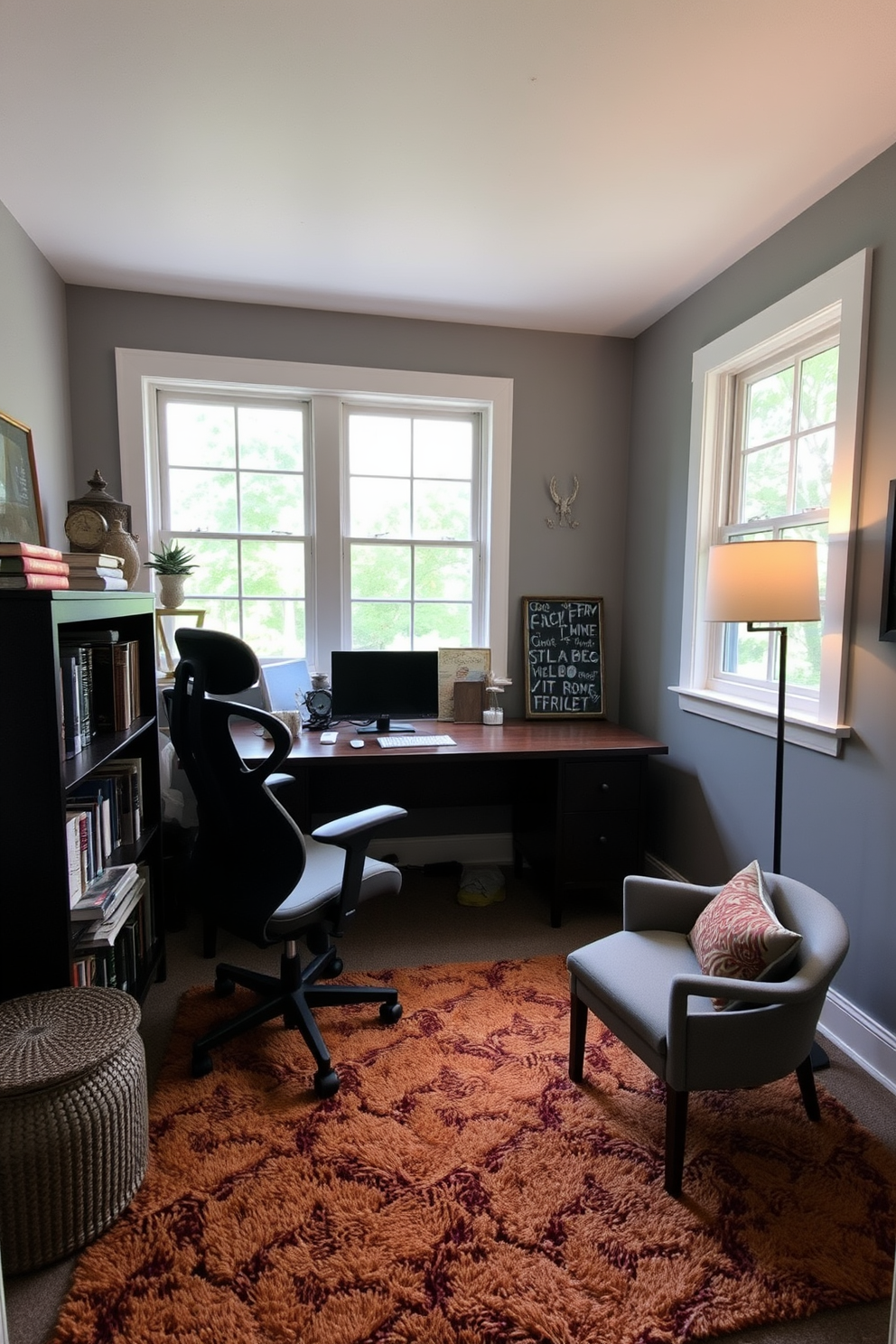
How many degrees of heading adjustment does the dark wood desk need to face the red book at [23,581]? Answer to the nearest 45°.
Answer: approximately 45° to its right

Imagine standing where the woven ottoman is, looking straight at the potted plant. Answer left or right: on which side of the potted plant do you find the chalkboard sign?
right

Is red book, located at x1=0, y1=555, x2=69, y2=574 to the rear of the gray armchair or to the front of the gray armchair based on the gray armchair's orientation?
to the front

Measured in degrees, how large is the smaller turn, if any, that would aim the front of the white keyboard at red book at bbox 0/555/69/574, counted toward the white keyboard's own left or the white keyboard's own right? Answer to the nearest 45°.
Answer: approximately 45° to the white keyboard's own right

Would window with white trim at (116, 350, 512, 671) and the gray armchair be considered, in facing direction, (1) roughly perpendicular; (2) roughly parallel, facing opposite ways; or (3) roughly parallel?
roughly perpendicular

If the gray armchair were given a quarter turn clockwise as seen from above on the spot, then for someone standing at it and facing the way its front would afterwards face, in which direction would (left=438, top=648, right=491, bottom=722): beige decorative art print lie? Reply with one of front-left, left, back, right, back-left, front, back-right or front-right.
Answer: front

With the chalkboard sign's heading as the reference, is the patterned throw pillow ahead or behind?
ahead

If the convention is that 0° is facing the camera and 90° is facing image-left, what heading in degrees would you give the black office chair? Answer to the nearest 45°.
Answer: approximately 225°
